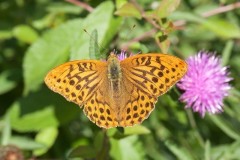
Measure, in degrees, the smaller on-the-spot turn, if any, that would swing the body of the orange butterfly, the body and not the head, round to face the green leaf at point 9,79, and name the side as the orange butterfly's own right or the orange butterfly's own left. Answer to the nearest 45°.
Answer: approximately 45° to the orange butterfly's own left

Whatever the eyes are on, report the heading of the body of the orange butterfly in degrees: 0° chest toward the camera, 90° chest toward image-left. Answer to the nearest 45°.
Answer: approximately 180°
